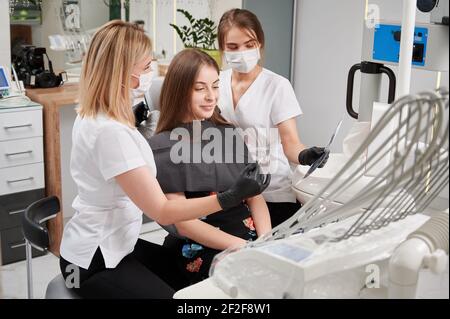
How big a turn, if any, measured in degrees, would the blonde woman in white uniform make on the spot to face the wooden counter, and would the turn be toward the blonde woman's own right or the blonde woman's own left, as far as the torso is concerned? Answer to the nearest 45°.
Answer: approximately 90° to the blonde woman's own left

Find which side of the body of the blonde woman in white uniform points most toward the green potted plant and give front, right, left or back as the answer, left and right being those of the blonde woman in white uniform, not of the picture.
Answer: left

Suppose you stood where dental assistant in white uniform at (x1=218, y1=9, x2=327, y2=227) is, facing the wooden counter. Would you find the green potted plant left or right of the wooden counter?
right

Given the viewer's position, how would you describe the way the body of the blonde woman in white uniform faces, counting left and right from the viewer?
facing to the right of the viewer
